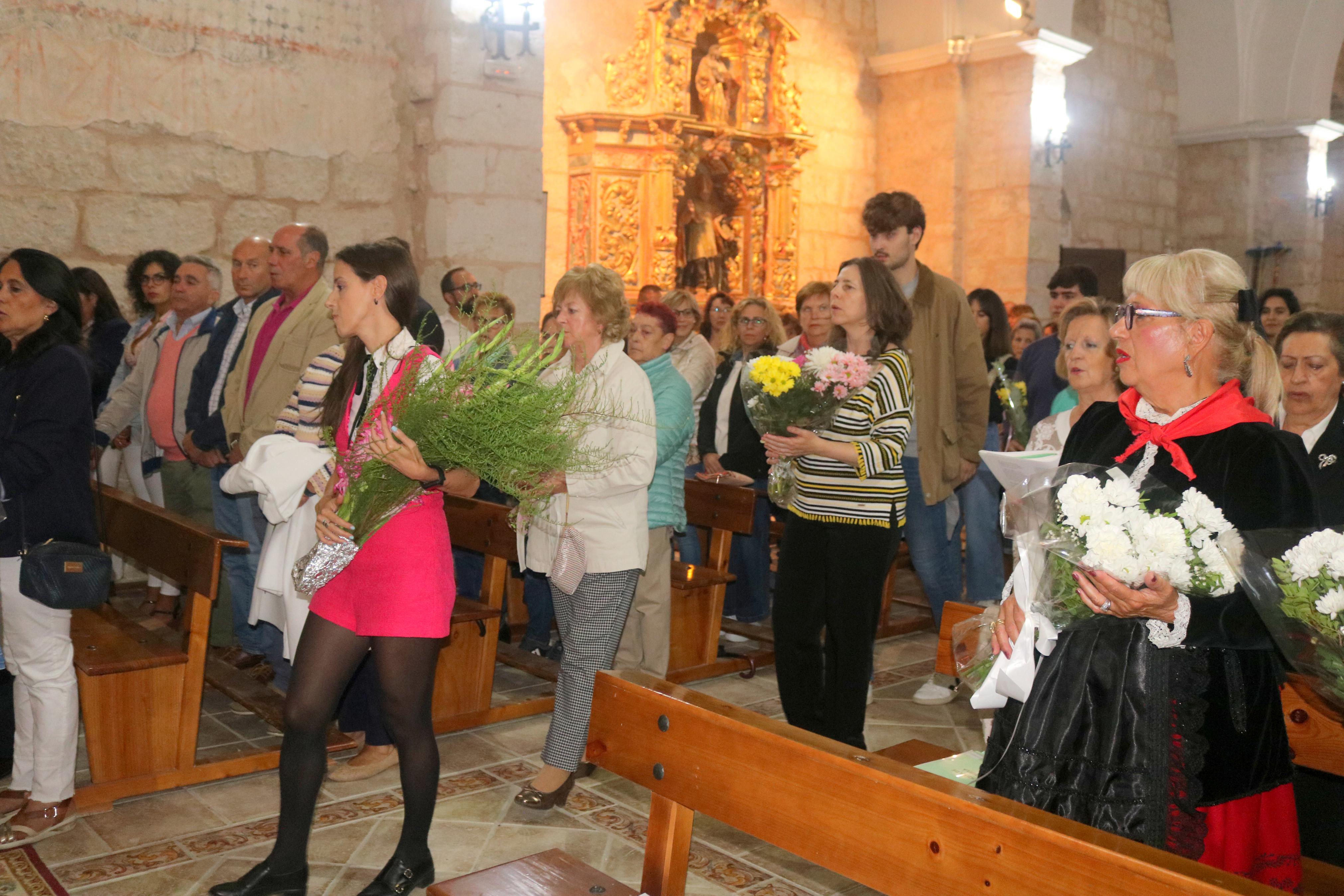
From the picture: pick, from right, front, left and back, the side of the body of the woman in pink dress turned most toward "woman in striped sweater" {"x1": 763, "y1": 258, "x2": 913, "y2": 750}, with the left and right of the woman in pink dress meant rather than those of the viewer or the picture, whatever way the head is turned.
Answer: back

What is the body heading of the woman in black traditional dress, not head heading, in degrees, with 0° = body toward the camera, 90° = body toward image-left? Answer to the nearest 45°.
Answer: approximately 45°

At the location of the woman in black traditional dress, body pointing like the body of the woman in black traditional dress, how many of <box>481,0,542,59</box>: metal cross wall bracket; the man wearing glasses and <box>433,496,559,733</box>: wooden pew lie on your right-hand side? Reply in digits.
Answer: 3

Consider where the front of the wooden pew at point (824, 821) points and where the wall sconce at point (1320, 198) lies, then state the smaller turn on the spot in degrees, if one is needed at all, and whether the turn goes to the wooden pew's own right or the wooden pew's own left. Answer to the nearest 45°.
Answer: approximately 135° to the wooden pew's own right

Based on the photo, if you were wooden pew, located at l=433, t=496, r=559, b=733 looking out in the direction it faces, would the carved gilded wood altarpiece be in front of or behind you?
behind

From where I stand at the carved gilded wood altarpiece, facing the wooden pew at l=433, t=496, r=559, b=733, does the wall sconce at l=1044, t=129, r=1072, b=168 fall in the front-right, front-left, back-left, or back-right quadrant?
back-left

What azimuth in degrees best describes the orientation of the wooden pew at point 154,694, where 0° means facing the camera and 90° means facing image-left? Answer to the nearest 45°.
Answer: approximately 45°

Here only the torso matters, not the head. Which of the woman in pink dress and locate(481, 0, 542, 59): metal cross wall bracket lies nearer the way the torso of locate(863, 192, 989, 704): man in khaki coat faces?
the woman in pink dress

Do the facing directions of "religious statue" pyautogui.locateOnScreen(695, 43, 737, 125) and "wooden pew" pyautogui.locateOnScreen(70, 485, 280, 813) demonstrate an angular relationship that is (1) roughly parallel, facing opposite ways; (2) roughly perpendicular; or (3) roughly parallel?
roughly perpendicular
